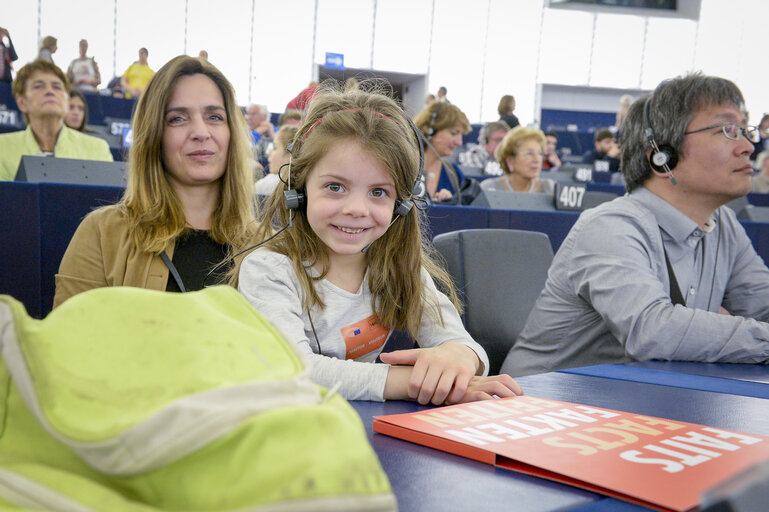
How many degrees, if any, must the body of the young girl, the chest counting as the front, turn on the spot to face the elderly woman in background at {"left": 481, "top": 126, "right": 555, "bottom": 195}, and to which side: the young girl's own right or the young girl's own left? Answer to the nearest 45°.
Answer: approximately 180°

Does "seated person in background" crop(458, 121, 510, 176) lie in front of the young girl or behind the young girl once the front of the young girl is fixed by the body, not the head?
behind

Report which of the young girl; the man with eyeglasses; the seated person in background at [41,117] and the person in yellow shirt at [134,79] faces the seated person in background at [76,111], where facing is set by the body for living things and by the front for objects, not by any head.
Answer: the person in yellow shirt at [134,79]

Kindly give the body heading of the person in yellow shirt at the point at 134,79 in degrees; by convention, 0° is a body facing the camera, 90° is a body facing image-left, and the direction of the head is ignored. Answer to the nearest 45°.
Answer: approximately 0°

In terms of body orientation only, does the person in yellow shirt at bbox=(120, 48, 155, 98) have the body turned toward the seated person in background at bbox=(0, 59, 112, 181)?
yes

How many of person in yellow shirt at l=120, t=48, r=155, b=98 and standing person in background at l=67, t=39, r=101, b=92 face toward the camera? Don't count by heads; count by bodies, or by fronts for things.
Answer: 2

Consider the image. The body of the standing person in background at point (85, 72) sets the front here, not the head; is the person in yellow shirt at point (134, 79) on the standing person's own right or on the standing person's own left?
on the standing person's own left

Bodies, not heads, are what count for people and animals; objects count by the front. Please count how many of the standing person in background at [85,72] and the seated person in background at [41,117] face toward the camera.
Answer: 2

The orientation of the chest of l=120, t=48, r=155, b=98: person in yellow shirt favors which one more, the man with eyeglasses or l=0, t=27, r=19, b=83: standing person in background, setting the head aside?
the man with eyeglasses

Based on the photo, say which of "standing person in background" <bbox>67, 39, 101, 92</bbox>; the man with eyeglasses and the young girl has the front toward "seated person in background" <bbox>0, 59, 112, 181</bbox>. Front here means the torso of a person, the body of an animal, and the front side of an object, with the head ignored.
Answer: "standing person in background" <bbox>67, 39, 101, 92</bbox>
